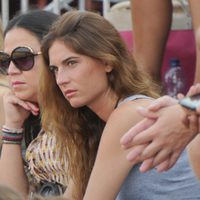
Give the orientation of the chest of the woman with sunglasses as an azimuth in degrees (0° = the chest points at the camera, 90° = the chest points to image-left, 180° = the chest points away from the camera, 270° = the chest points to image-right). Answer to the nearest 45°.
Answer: approximately 45°

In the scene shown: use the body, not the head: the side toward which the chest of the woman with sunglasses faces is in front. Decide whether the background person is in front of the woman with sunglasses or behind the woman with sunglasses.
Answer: behind

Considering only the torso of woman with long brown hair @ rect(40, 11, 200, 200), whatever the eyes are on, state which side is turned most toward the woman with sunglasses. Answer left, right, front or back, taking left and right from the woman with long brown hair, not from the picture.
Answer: right

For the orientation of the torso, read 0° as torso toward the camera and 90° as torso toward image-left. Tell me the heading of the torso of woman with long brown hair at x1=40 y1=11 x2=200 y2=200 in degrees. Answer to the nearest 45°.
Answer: approximately 45°

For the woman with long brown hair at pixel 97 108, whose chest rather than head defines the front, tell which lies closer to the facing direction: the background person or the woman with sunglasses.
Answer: the woman with sunglasses

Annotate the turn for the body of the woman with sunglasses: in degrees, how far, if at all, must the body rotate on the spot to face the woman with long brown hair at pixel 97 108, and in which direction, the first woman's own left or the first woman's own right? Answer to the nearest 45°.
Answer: approximately 90° to the first woman's own left
